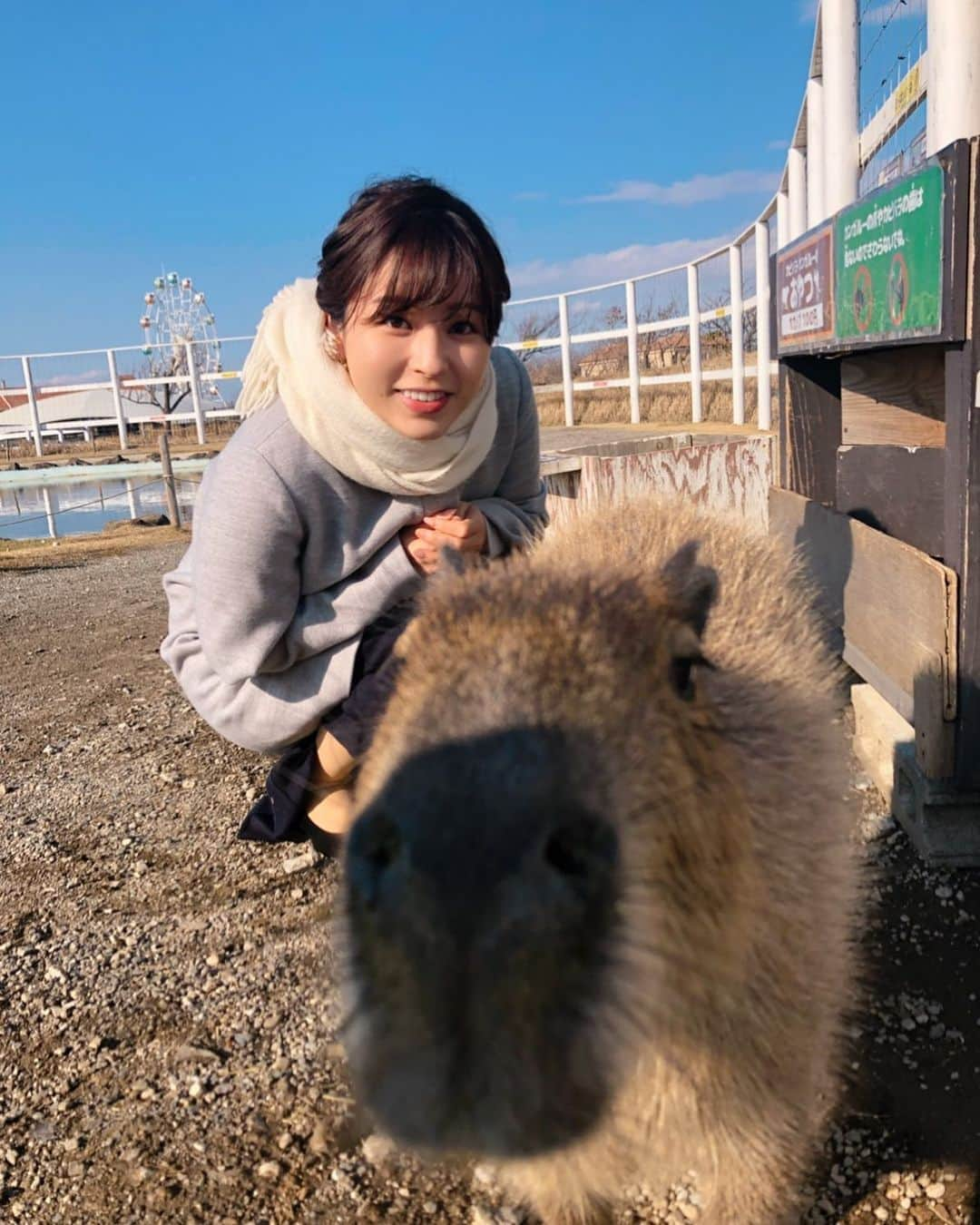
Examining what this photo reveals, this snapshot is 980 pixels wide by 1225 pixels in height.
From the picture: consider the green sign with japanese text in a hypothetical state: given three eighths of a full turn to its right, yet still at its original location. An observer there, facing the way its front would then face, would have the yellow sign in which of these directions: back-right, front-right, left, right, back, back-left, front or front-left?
front

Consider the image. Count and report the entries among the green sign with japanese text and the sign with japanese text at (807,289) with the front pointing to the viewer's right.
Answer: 0

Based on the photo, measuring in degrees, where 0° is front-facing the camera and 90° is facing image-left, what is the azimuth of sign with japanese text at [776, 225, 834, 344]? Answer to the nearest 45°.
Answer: approximately 45°

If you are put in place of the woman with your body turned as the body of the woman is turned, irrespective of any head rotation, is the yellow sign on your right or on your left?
on your left

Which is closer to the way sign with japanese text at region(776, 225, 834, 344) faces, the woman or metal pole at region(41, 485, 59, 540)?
the woman

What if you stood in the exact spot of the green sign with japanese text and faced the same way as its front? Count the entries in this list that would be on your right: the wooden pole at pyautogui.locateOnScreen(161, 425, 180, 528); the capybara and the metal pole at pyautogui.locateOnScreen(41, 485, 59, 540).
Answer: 2

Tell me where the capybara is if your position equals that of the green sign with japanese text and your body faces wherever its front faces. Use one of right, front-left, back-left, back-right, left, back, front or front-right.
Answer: front-left

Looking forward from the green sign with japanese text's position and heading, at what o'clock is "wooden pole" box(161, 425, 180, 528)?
The wooden pole is roughly at 3 o'clock from the green sign with japanese text.

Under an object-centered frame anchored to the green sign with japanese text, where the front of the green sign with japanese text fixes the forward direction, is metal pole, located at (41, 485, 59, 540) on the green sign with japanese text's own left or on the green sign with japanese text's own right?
on the green sign with japanese text's own right

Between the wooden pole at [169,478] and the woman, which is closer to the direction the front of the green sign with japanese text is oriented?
the woman

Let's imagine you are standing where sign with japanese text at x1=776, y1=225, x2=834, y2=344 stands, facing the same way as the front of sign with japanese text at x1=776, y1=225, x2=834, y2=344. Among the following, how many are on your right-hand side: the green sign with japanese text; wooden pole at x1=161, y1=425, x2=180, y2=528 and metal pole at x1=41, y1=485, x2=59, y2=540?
2

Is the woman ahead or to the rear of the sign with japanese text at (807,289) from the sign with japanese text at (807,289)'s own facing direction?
ahead

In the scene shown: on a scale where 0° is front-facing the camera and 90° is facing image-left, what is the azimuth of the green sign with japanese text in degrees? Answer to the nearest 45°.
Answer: approximately 45°

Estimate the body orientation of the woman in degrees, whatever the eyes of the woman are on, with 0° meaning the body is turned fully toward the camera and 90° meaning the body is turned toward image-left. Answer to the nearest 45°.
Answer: approximately 315°

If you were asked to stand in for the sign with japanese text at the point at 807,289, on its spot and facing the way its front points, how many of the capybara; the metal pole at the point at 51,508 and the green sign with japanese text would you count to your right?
1
